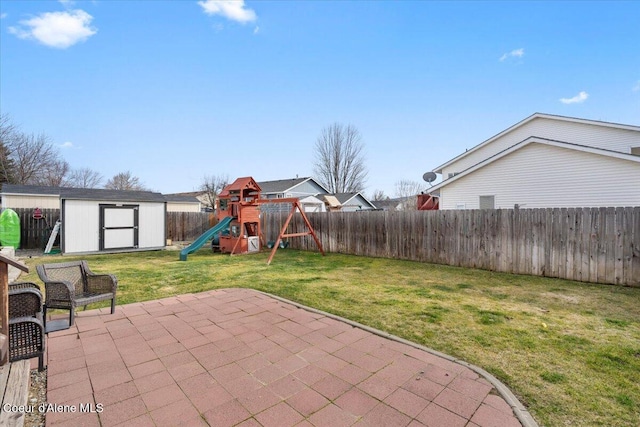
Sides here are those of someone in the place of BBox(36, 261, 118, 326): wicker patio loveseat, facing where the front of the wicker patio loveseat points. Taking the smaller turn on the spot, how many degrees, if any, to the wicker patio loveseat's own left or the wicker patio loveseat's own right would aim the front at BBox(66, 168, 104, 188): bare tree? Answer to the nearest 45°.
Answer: approximately 135° to the wicker patio loveseat's own left

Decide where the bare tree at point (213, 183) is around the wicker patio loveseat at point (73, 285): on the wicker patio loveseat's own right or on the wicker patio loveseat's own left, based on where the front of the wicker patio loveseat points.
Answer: on the wicker patio loveseat's own left

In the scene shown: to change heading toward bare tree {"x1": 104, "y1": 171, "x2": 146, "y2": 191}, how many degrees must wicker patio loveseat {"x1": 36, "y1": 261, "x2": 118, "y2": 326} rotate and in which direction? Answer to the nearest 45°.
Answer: approximately 135° to its left

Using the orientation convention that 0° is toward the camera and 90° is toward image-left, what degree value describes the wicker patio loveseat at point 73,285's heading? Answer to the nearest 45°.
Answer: approximately 315°

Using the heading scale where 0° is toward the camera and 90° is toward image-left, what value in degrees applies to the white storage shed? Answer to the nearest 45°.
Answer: approximately 0°

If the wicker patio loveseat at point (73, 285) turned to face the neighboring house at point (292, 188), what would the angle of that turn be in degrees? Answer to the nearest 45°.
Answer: approximately 90° to its left

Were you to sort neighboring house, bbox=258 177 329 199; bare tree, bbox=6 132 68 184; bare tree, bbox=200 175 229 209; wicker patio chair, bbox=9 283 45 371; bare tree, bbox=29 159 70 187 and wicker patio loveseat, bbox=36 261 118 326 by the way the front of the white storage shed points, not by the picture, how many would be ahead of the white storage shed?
2

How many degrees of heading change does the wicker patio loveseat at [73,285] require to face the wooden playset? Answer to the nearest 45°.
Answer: approximately 90° to its left

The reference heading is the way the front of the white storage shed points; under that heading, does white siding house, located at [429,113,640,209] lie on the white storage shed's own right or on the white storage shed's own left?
on the white storage shed's own left

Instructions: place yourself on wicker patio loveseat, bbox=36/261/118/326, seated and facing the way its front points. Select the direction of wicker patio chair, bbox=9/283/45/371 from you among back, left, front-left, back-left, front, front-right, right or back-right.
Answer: front-right

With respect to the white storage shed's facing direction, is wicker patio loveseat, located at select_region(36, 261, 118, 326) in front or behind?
in front

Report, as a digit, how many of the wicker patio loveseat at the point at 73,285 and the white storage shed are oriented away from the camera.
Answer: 0

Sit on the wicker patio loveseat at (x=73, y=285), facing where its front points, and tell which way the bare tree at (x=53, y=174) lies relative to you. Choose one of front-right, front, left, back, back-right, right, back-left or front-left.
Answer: back-left
